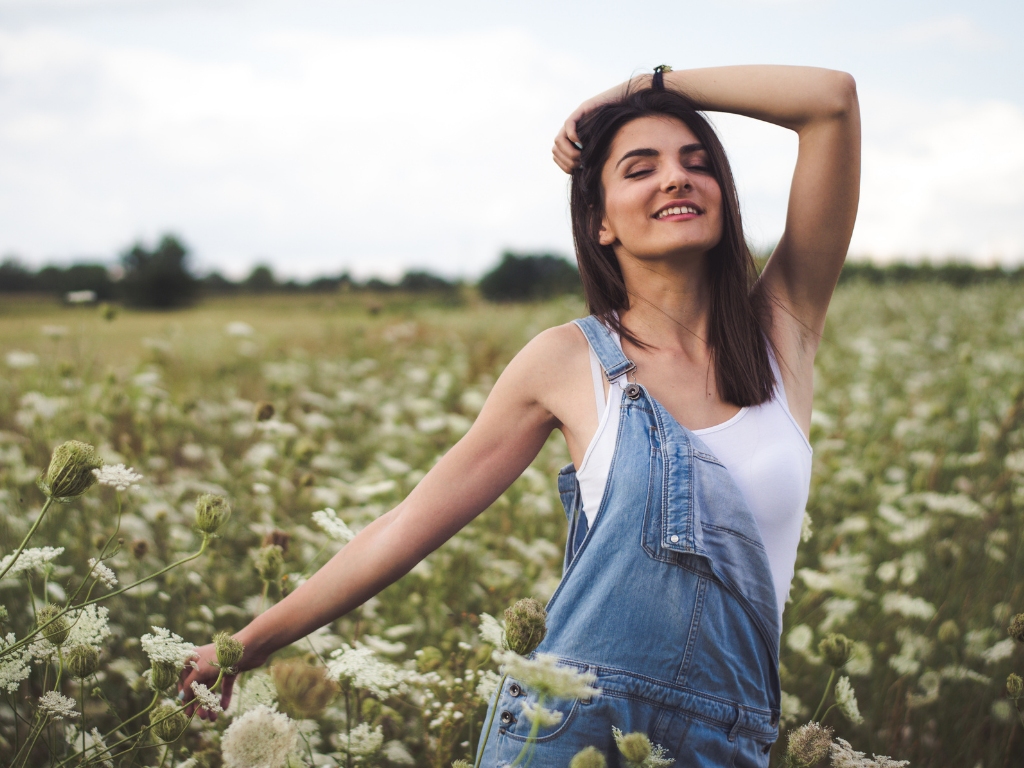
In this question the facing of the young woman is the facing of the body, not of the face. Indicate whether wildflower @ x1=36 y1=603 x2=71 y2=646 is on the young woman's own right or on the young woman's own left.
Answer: on the young woman's own right

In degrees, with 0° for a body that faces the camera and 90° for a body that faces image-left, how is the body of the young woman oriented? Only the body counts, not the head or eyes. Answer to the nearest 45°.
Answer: approximately 315°

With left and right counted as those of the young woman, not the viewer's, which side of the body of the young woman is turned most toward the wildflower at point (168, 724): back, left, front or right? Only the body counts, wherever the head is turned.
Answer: right

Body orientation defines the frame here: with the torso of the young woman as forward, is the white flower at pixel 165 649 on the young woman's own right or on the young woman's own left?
on the young woman's own right
